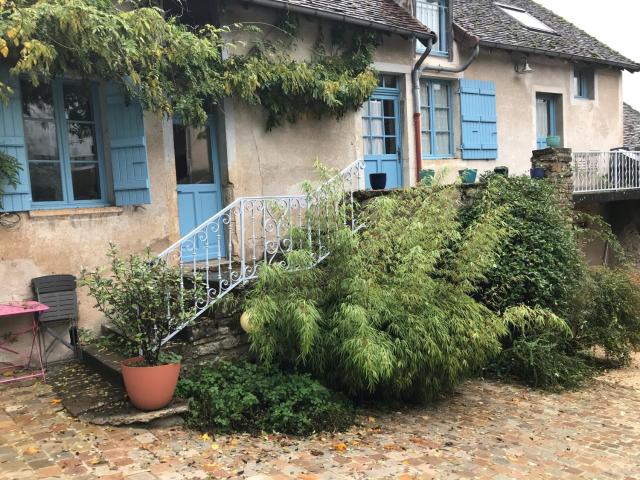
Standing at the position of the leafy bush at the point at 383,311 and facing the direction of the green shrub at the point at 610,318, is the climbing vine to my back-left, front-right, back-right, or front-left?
back-left

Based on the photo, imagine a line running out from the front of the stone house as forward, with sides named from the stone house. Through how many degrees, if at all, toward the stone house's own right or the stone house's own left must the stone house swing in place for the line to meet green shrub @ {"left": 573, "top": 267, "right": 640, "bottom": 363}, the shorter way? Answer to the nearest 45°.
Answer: approximately 45° to the stone house's own left

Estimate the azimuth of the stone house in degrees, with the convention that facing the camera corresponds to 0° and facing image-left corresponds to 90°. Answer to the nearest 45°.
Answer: approximately 315°

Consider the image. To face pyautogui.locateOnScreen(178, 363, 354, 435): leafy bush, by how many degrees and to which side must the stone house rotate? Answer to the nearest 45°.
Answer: approximately 45° to its right

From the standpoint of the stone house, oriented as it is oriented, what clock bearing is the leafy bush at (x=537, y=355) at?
The leafy bush is roughly at 11 o'clock from the stone house.

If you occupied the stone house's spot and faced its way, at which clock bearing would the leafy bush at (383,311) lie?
The leafy bush is roughly at 1 o'clock from the stone house.

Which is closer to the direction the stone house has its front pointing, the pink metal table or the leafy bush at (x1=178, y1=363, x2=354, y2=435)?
the leafy bush

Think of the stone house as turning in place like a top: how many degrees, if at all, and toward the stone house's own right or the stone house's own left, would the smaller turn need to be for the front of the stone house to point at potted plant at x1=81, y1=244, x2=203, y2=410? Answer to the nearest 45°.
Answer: approximately 45° to the stone house's own right

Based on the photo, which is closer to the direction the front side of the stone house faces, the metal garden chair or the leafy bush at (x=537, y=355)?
the leafy bush

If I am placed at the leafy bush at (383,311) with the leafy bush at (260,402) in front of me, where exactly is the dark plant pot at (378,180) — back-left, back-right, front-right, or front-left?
back-right
